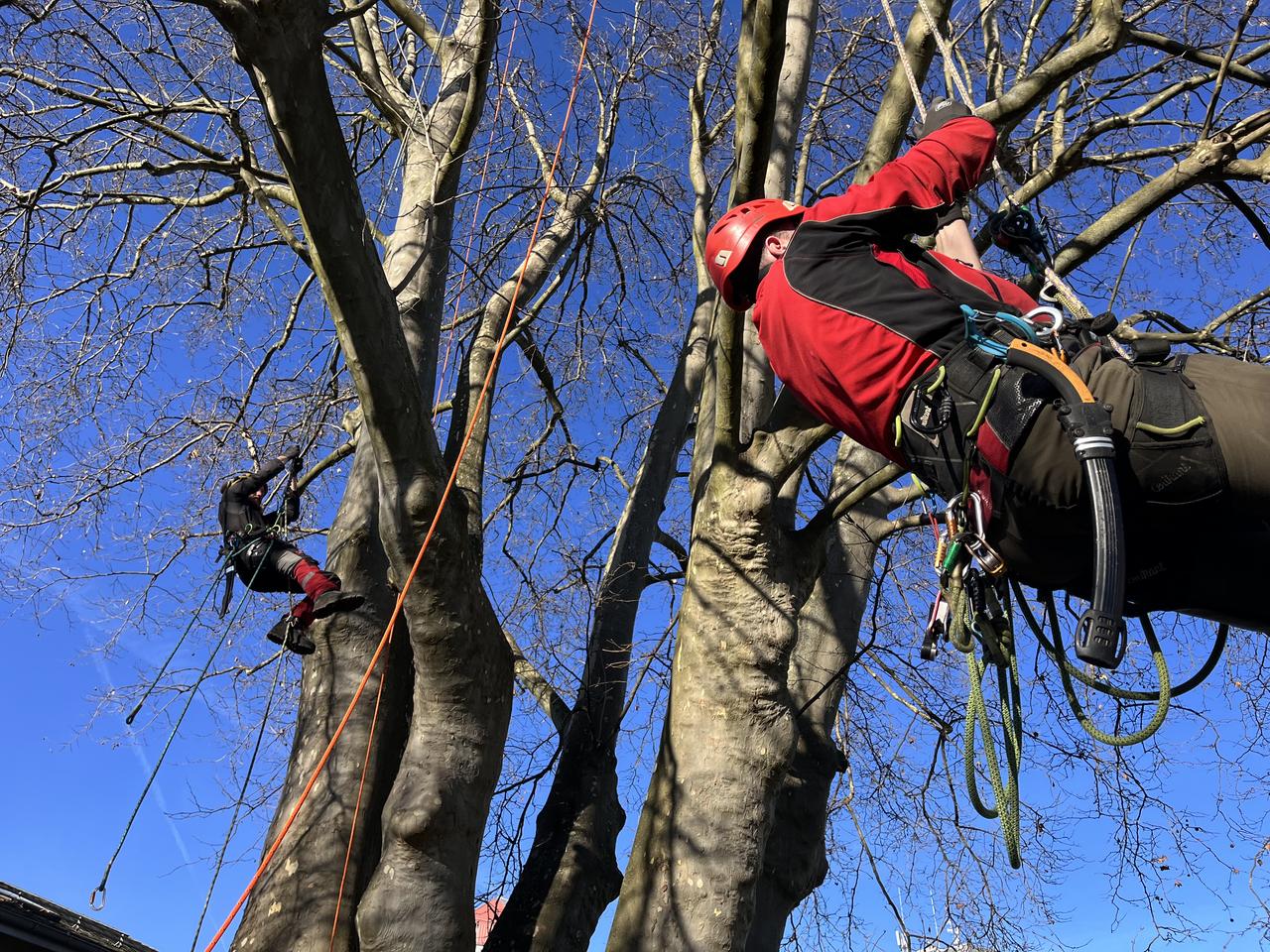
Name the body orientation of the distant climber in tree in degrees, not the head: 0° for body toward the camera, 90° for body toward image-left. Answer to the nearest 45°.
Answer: approximately 270°

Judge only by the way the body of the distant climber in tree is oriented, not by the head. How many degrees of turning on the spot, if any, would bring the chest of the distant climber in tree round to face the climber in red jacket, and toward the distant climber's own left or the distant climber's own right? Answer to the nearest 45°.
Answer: approximately 90° to the distant climber's own right

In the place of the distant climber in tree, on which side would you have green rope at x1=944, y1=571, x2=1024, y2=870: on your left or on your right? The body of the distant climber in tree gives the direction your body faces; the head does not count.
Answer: on your right
